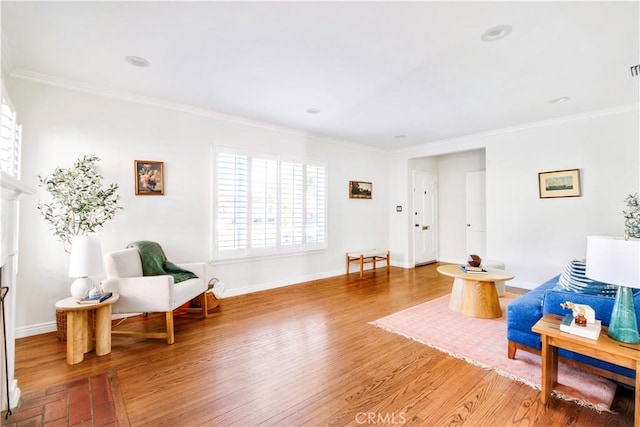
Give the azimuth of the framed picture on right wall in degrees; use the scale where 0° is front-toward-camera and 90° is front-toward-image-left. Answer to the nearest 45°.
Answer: approximately 0°

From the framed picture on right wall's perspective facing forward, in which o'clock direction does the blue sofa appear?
The blue sofa is roughly at 12 o'clock from the framed picture on right wall.

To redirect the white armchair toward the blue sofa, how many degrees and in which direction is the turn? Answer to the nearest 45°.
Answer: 0° — it already faces it

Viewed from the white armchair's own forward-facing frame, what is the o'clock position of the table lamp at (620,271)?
The table lamp is roughly at 12 o'clock from the white armchair.

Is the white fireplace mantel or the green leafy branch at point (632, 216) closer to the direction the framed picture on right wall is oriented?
the white fireplace mantel

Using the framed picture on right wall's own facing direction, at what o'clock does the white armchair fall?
The white armchair is roughly at 1 o'clock from the framed picture on right wall.

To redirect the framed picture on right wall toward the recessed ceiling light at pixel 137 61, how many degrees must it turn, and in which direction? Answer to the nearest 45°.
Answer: approximately 45° to its right

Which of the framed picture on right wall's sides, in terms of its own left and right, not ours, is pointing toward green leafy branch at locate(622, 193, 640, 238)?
left

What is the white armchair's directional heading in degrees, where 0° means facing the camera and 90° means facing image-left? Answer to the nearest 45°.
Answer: approximately 315°

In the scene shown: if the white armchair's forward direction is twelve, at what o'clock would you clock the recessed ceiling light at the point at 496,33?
The recessed ceiling light is roughly at 12 o'clock from the white armchair.
